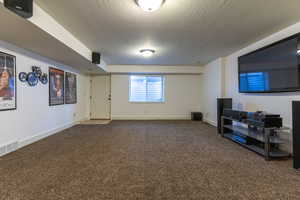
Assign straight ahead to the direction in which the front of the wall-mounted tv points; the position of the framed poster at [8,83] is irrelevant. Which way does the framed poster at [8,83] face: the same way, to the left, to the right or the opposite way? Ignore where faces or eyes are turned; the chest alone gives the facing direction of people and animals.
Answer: the opposite way

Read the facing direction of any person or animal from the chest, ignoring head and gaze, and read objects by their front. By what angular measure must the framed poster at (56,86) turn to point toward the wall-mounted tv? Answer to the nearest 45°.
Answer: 0° — it already faces it

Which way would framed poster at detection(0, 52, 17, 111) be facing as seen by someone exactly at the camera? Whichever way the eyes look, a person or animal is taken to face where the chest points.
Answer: facing the viewer and to the right of the viewer

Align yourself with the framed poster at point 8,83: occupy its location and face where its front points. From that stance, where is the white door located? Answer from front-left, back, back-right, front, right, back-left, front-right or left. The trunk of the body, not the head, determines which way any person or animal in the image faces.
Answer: left

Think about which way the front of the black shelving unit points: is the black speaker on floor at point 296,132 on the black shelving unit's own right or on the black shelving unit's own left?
on the black shelving unit's own left

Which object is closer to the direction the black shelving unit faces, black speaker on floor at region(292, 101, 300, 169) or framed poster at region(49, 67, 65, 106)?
the framed poster

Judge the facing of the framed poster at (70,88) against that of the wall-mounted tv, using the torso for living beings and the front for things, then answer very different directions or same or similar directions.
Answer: very different directions

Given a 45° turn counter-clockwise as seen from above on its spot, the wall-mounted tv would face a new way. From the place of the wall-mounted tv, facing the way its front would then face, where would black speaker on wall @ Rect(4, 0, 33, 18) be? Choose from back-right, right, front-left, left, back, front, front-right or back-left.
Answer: front-right

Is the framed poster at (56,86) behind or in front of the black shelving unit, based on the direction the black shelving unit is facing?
in front

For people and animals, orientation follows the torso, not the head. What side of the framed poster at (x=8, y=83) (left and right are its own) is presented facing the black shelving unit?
front

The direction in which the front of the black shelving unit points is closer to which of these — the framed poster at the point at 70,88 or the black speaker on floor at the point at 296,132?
the framed poster

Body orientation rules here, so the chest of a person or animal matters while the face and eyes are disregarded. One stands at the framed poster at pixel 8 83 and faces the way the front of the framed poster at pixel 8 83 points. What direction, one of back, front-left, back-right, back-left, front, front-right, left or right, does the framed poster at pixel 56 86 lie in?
left

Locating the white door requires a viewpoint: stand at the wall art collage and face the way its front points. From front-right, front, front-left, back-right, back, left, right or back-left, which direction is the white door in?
left

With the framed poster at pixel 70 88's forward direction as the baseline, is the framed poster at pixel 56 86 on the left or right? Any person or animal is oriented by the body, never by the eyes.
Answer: on its right

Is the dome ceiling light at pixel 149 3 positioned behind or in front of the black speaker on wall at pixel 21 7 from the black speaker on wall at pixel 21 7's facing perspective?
in front

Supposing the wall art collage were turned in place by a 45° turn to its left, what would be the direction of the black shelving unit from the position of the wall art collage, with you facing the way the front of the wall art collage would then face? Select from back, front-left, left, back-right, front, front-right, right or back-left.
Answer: front-right
